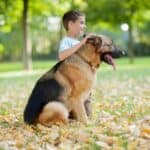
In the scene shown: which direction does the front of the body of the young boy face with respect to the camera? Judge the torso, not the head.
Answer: to the viewer's right

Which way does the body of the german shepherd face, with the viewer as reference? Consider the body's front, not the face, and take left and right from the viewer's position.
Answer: facing to the right of the viewer

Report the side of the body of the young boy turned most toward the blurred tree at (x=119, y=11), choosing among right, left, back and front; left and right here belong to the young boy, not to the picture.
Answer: left

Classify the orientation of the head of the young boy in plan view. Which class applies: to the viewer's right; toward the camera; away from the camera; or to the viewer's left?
to the viewer's right

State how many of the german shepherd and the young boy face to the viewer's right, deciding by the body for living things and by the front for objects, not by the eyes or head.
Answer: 2
